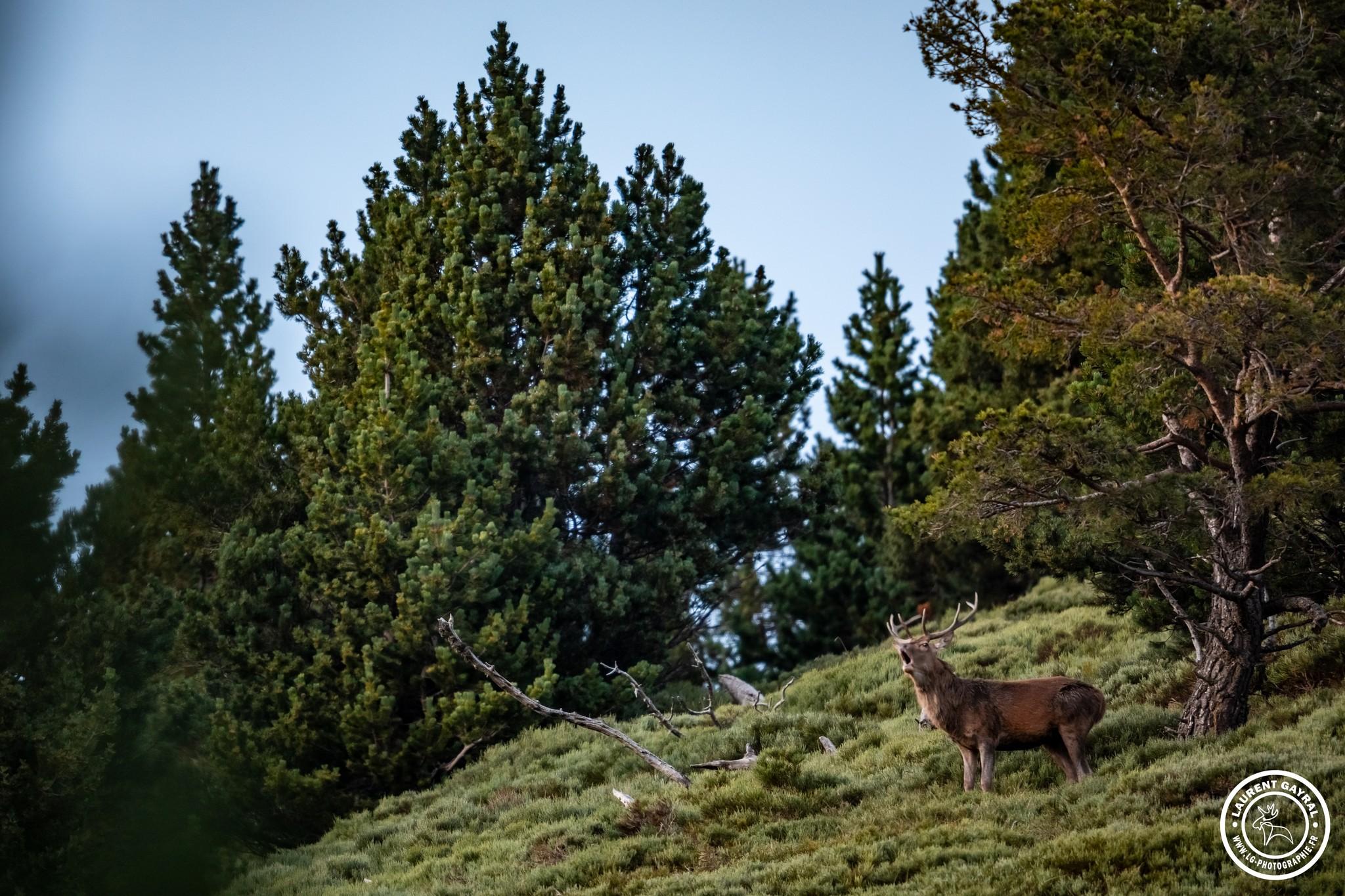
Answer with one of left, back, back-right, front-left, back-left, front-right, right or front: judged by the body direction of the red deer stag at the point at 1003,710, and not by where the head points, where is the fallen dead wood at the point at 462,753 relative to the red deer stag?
front-right

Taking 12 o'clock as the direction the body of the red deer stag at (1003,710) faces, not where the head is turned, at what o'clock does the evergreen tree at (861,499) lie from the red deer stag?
The evergreen tree is roughly at 3 o'clock from the red deer stag.

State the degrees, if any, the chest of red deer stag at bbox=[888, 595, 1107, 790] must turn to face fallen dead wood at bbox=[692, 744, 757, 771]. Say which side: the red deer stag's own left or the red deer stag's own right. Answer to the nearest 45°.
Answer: approximately 45° to the red deer stag's own right

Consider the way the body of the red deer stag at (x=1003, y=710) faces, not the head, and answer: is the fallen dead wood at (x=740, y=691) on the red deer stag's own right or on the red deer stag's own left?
on the red deer stag's own right

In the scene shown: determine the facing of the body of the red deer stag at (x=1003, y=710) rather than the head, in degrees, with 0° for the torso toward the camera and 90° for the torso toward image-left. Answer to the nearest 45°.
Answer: approximately 90°

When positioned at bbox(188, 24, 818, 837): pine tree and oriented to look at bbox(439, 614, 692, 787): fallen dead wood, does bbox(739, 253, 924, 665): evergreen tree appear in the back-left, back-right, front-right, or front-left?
back-left
